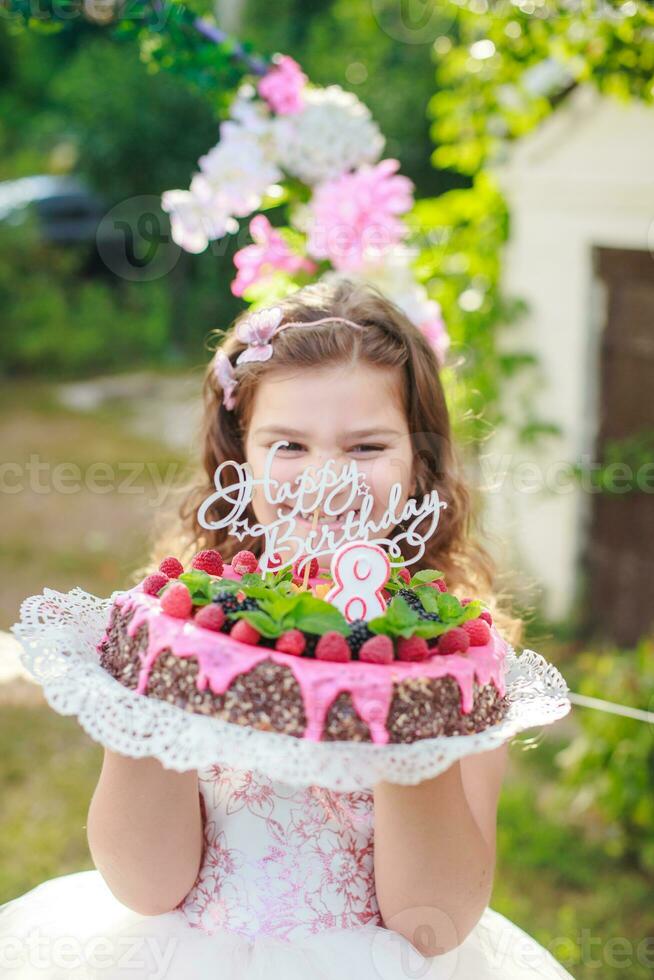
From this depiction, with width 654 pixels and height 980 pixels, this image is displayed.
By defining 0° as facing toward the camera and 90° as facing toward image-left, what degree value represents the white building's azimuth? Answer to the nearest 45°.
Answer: approximately 0°

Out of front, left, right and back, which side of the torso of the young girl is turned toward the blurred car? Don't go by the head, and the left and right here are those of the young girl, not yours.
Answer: back

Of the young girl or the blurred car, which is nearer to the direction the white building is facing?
the young girl

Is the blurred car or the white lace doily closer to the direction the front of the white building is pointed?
the white lace doily

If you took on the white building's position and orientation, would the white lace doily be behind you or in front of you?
in front

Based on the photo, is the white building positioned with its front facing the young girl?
yes

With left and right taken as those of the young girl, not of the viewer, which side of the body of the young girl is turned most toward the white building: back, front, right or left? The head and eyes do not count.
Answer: back
